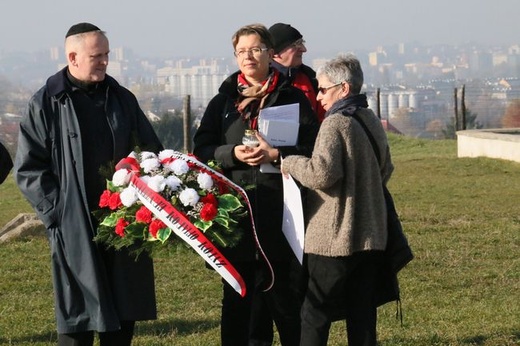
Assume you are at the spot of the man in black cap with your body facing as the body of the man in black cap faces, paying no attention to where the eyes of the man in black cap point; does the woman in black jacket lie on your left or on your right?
on your right

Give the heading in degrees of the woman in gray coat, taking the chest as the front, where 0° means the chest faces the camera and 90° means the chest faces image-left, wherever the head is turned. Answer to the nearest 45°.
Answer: approximately 135°

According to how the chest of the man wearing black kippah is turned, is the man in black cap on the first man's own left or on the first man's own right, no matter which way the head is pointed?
on the first man's own left

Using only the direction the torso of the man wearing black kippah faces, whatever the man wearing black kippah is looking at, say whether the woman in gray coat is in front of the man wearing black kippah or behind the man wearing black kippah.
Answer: in front

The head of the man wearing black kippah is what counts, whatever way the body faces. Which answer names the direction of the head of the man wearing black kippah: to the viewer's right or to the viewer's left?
to the viewer's right

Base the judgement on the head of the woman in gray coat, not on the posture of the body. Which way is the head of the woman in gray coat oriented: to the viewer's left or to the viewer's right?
to the viewer's left

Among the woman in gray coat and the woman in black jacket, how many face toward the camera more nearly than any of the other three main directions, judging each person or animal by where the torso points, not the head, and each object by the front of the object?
1

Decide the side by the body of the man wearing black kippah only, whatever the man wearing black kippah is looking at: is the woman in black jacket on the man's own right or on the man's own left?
on the man's own left
